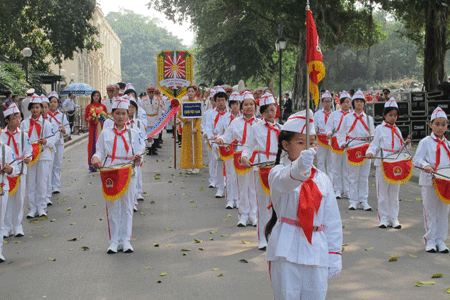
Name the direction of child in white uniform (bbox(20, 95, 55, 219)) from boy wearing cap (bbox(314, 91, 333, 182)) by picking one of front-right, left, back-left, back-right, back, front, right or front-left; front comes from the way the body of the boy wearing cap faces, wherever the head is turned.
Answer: front-right

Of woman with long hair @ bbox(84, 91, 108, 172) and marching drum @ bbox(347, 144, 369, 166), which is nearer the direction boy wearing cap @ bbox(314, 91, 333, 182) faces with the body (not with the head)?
the marching drum

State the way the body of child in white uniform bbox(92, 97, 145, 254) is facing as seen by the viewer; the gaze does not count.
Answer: toward the camera

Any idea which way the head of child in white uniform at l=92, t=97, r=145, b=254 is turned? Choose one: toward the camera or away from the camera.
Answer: toward the camera

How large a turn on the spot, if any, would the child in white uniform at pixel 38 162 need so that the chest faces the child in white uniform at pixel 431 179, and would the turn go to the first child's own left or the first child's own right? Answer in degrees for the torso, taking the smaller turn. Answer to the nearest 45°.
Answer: approximately 45° to the first child's own left

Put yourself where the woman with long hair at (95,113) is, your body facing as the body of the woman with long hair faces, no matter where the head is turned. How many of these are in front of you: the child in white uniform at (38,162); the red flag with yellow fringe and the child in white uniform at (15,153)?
3

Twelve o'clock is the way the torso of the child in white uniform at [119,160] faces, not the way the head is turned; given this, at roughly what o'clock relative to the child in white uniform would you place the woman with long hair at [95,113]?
The woman with long hair is roughly at 6 o'clock from the child in white uniform.

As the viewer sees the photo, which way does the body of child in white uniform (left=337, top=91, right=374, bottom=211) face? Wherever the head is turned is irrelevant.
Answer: toward the camera

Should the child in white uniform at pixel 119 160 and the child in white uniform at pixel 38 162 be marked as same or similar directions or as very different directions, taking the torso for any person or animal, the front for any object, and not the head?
same or similar directions

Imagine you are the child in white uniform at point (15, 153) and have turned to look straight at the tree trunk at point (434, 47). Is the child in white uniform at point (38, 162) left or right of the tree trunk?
left

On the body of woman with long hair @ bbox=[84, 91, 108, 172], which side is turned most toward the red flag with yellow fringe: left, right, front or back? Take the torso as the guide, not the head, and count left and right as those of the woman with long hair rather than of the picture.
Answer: front

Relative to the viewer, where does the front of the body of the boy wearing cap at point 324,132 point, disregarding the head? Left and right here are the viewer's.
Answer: facing the viewer

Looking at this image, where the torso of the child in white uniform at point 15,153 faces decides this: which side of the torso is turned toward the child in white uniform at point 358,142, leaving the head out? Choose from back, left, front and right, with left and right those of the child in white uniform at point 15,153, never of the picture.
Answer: left

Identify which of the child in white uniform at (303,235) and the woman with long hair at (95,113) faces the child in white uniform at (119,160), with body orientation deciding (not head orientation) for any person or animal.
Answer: the woman with long hair
